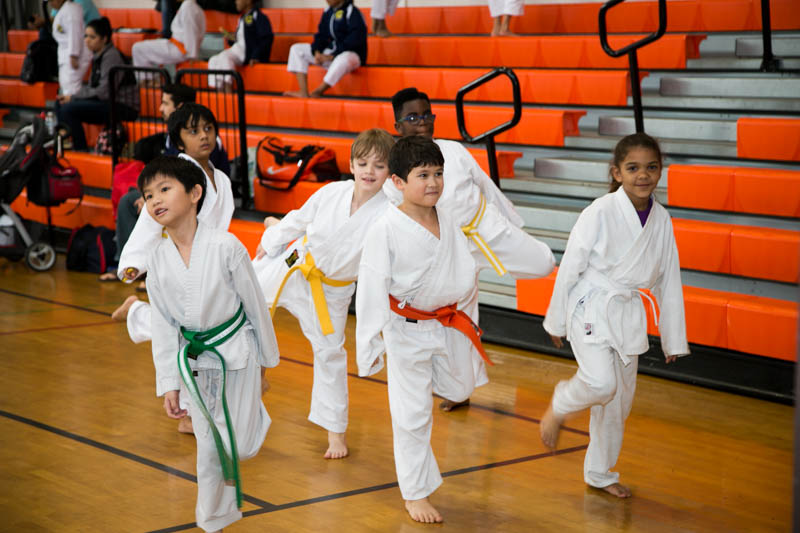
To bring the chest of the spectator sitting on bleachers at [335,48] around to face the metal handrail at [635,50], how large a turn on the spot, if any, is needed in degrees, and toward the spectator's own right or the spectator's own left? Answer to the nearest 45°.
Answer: approximately 90° to the spectator's own left

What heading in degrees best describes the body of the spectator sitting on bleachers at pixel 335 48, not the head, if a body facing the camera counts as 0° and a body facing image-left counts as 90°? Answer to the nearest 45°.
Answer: approximately 45°

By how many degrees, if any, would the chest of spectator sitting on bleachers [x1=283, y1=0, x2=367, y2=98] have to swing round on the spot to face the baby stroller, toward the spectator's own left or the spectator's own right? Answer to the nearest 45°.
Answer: approximately 45° to the spectator's own right

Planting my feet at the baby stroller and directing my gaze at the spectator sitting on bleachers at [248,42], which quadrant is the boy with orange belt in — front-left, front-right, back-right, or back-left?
back-right

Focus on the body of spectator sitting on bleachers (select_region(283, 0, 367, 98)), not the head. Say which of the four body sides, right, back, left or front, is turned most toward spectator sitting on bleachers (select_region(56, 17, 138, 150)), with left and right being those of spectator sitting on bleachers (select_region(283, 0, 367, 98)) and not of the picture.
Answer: right

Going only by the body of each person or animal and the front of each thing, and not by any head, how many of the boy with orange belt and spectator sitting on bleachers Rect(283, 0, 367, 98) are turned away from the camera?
0

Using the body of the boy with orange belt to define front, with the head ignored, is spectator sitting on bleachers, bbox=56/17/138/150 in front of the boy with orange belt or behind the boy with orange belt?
behind

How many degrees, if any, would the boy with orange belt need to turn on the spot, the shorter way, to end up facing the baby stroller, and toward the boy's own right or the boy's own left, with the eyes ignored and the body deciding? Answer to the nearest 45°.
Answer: approximately 180°

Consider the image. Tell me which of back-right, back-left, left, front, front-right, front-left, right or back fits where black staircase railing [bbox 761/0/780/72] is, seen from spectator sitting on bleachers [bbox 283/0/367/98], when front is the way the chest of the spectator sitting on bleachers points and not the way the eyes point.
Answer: left

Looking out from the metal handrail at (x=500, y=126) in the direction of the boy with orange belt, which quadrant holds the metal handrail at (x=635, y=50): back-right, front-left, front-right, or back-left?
back-left

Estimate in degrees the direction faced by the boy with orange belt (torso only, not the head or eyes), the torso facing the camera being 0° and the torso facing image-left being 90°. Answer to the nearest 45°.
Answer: approximately 315°

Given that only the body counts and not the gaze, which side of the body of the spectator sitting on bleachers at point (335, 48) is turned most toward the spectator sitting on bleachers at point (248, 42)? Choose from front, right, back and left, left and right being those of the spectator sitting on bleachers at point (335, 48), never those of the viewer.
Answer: right
